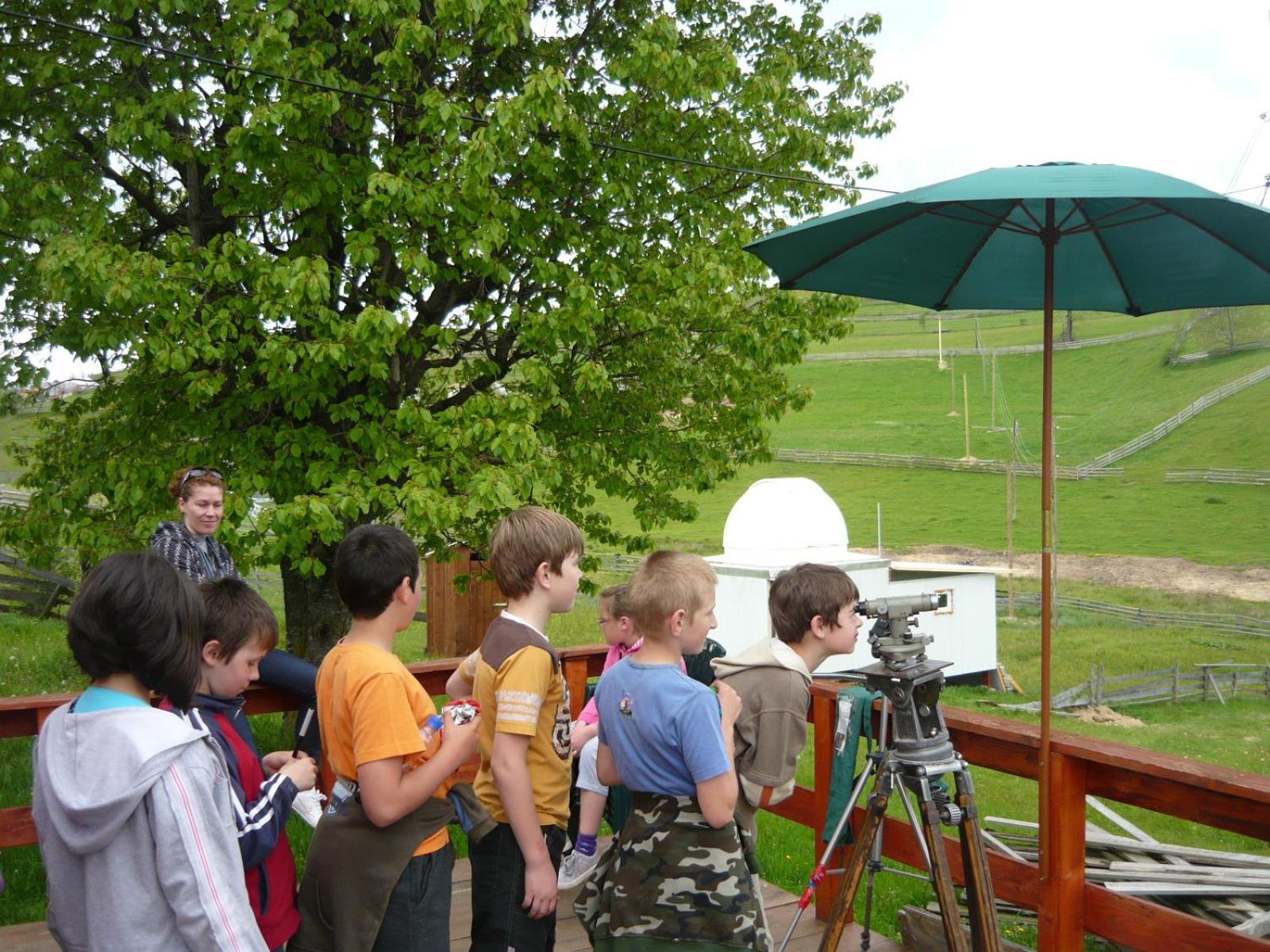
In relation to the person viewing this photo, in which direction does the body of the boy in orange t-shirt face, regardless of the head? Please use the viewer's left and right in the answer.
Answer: facing away from the viewer and to the right of the viewer

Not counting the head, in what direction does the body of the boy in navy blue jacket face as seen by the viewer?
to the viewer's right

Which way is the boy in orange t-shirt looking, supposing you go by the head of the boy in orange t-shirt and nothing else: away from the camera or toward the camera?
away from the camera

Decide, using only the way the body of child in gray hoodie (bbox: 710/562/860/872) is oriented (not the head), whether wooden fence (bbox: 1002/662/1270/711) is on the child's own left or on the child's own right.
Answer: on the child's own left

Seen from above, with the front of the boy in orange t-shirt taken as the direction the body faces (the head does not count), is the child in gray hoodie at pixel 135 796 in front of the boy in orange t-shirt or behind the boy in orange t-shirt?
behind

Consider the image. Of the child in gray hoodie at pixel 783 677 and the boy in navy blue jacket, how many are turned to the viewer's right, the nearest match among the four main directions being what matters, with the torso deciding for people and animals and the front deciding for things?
2

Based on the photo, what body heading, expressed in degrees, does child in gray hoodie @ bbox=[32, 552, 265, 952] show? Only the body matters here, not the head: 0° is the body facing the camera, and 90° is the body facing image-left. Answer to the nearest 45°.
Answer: approximately 225°

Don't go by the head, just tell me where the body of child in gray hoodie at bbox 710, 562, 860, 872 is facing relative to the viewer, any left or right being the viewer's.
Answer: facing to the right of the viewer

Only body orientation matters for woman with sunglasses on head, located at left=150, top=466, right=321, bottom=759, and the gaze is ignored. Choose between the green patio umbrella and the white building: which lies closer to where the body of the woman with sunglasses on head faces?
the green patio umbrella

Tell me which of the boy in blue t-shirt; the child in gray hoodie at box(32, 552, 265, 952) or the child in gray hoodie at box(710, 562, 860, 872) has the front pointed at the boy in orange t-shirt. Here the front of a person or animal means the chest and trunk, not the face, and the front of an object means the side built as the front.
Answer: the child in gray hoodie at box(32, 552, 265, 952)

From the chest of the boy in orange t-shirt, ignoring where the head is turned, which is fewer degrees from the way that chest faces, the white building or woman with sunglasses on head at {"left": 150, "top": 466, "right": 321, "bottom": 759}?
the white building

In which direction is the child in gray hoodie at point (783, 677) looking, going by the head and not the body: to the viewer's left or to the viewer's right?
to the viewer's right
